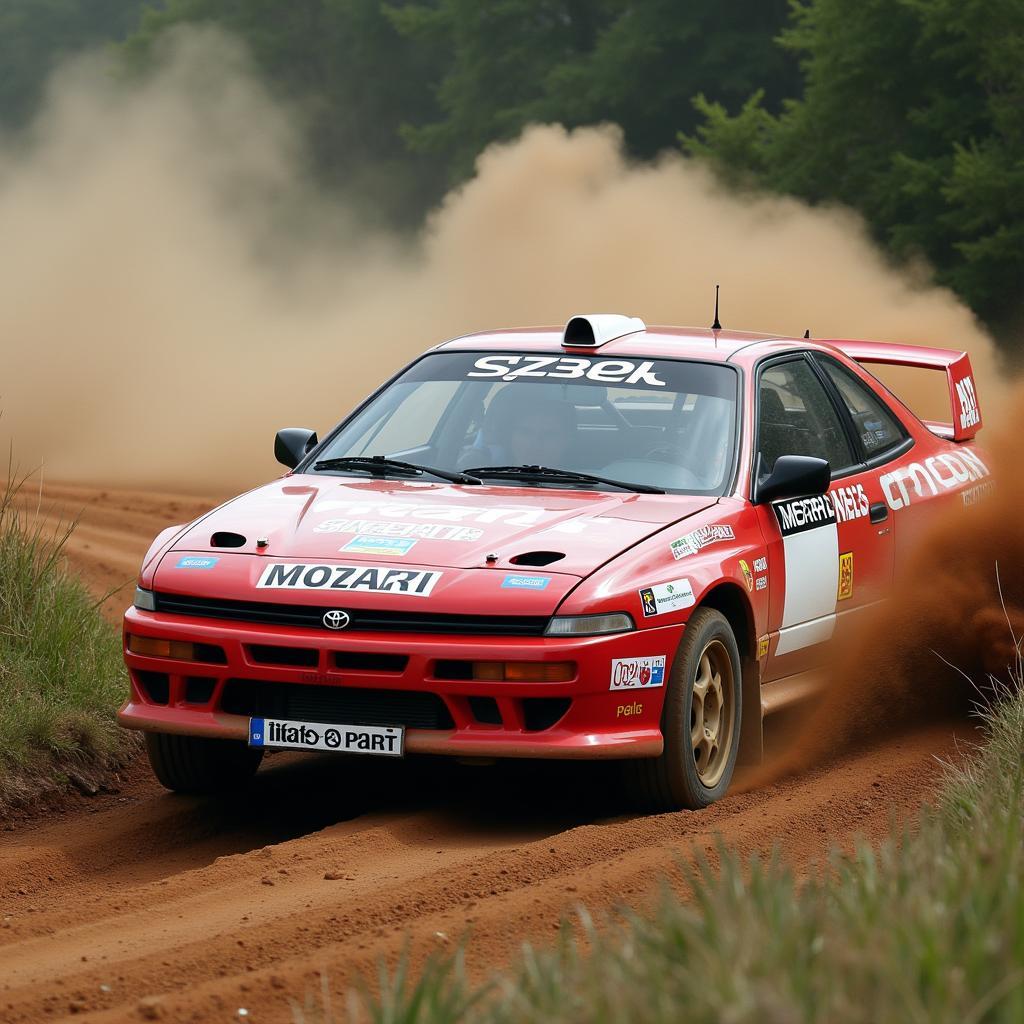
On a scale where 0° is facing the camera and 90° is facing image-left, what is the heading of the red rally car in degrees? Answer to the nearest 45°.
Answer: approximately 45°
